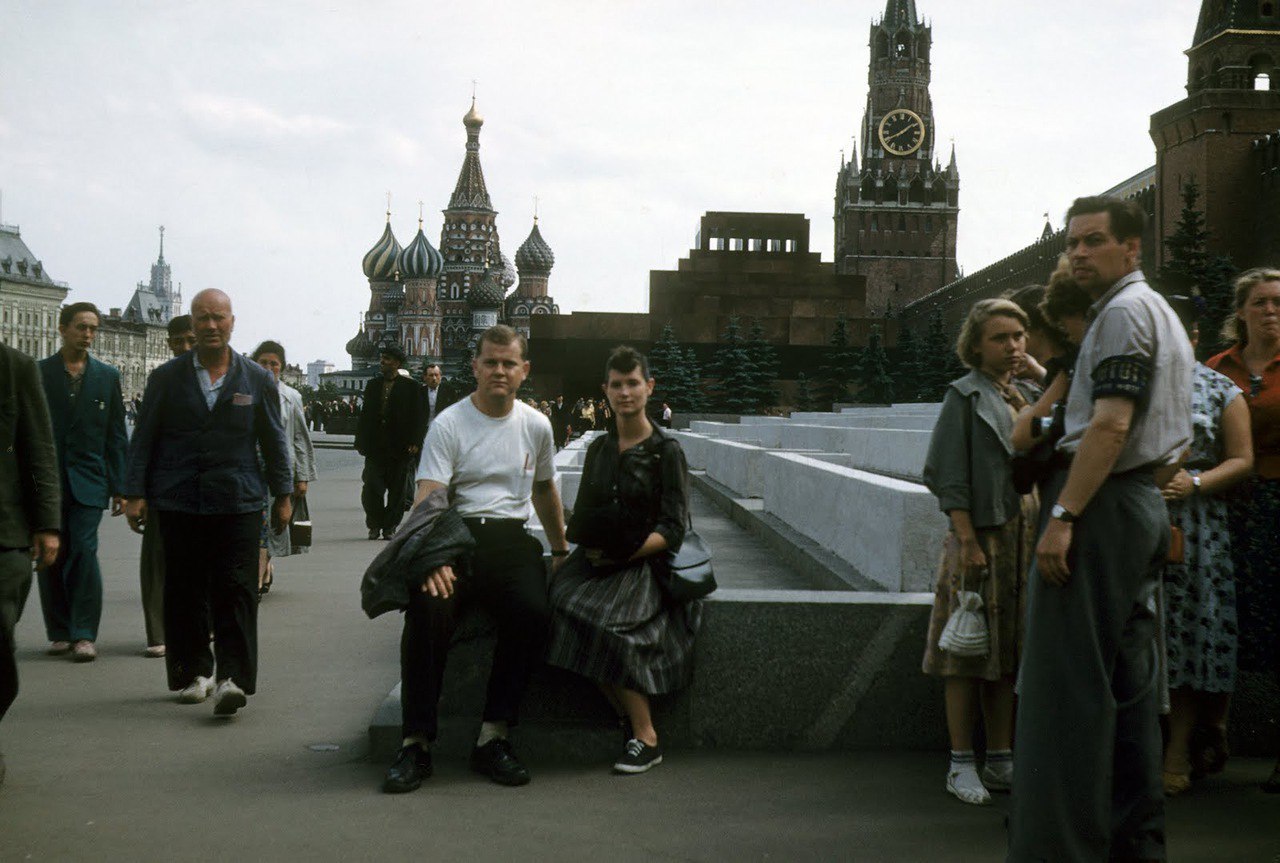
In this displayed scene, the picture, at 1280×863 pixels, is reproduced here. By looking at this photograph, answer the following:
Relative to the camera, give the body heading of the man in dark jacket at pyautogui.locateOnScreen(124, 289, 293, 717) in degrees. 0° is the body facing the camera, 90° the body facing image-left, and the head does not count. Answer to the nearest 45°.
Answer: approximately 0°

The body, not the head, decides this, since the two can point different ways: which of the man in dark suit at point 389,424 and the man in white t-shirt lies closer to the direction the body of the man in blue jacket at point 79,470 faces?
the man in white t-shirt

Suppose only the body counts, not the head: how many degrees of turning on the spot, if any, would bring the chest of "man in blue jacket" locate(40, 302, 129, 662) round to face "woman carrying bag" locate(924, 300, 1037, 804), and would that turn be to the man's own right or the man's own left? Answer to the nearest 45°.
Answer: approximately 45° to the man's own left

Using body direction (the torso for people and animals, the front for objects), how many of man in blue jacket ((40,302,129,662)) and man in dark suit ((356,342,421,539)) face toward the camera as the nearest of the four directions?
2

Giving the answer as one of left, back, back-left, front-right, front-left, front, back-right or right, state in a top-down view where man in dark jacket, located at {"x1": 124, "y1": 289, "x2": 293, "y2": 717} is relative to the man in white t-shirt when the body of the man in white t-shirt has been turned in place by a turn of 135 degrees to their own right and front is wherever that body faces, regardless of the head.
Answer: front

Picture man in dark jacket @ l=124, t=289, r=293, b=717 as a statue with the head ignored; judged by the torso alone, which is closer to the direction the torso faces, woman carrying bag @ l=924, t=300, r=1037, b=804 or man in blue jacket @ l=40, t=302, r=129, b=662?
the woman carrying bag
